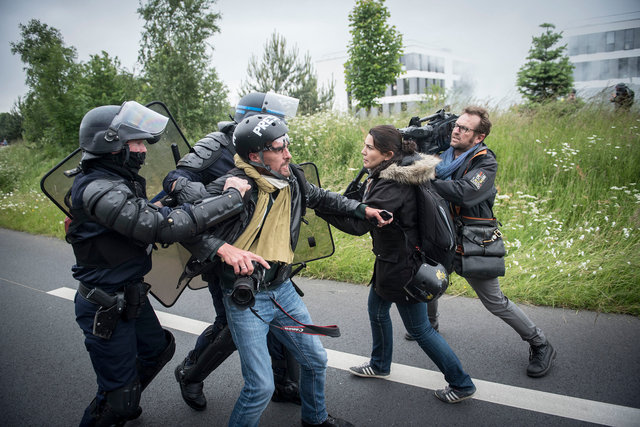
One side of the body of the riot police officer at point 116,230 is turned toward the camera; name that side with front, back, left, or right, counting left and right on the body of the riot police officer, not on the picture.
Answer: right

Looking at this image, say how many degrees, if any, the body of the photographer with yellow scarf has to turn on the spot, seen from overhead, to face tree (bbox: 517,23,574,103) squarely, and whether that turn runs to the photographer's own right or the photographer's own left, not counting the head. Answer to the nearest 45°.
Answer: approximately 90° to the photographer's own left

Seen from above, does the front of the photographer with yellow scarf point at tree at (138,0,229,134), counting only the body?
no

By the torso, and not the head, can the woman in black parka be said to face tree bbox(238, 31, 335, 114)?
no

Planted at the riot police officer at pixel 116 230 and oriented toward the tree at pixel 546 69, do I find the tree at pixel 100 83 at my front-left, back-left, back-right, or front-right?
front-left

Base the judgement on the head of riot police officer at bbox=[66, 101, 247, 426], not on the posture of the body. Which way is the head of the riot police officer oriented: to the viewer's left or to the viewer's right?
to the viewer's right

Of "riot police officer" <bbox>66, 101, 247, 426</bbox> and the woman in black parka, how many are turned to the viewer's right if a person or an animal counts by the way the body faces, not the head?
1

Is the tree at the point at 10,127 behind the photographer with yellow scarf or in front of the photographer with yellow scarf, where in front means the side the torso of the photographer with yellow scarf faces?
behind

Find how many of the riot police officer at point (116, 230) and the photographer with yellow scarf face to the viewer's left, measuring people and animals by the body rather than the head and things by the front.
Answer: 0

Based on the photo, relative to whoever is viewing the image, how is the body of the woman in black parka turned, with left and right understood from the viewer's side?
facing to the left of the viewer
